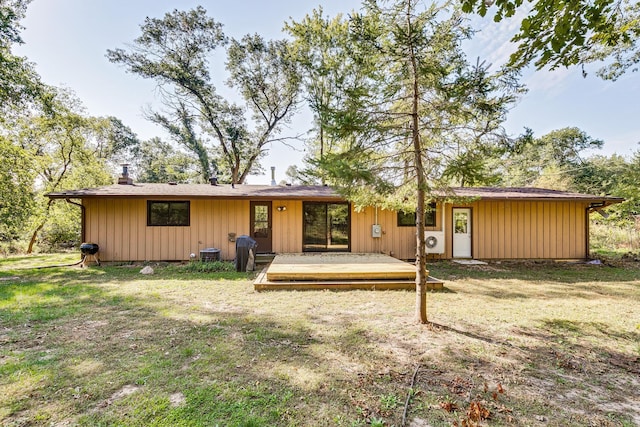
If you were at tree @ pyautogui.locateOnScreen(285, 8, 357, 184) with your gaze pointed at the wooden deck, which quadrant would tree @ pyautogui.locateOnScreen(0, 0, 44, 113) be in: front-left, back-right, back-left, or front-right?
front-right

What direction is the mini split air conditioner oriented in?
toward the camera

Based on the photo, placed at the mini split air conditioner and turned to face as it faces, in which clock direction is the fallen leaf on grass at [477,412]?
The fallen leaf on grass is roughly at 12 o'clock from the mini split air conditioner.

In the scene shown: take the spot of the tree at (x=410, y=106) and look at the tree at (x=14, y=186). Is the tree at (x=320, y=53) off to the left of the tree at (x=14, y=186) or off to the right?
right

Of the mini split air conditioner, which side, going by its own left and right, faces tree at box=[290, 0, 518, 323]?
front

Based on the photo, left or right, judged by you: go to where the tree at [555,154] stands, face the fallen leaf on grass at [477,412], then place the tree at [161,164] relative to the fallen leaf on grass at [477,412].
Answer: right

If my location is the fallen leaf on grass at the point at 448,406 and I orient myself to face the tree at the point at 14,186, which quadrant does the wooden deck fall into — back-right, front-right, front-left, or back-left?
front-right
